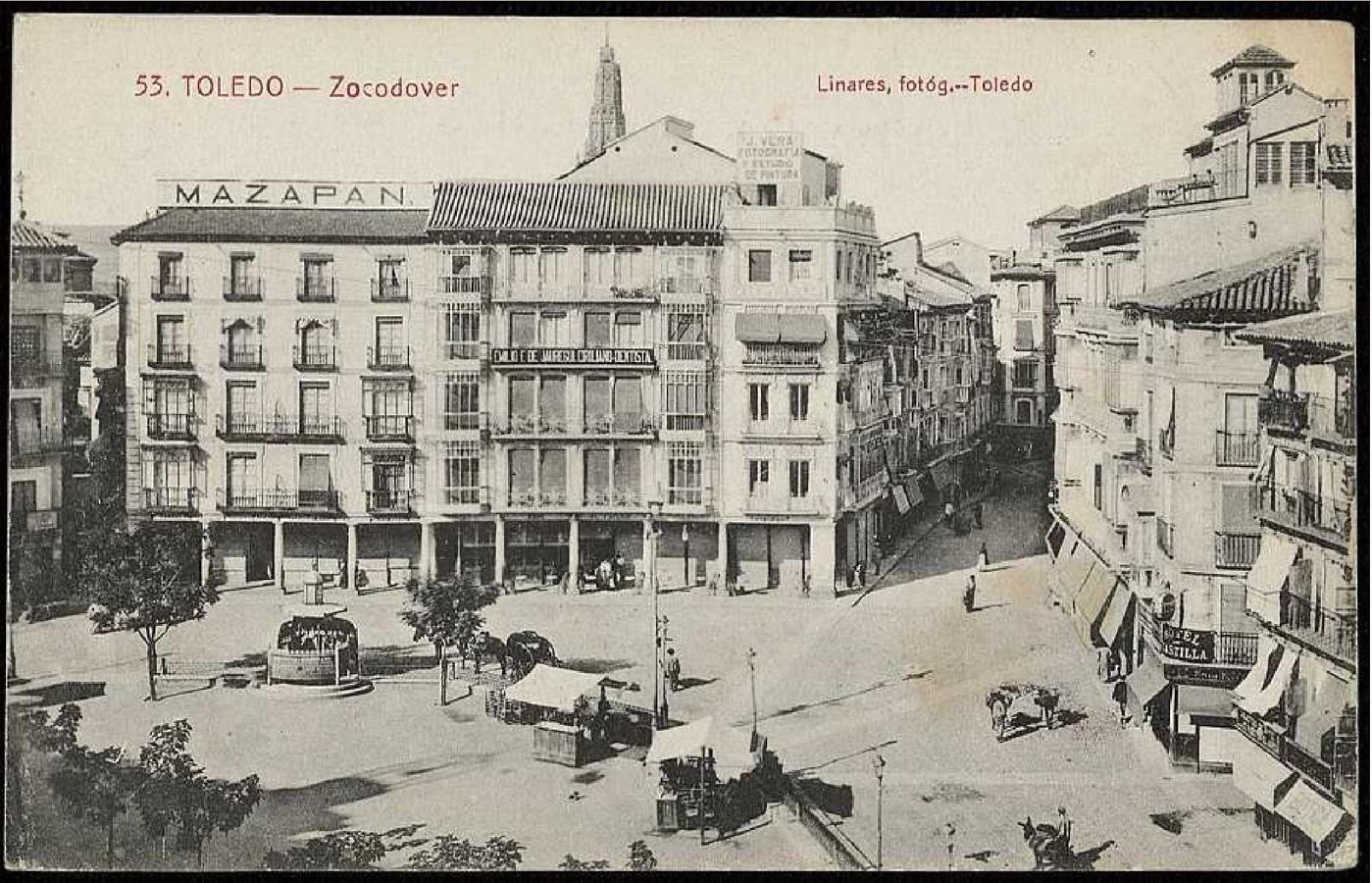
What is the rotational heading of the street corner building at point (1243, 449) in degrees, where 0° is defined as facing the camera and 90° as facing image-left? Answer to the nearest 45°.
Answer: approximately 45°

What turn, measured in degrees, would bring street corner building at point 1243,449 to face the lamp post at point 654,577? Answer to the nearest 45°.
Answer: approximately 45° to its right

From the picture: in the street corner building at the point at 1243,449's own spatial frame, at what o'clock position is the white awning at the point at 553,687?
The white awning is roughly at 1 o'clock from the street corner building.
